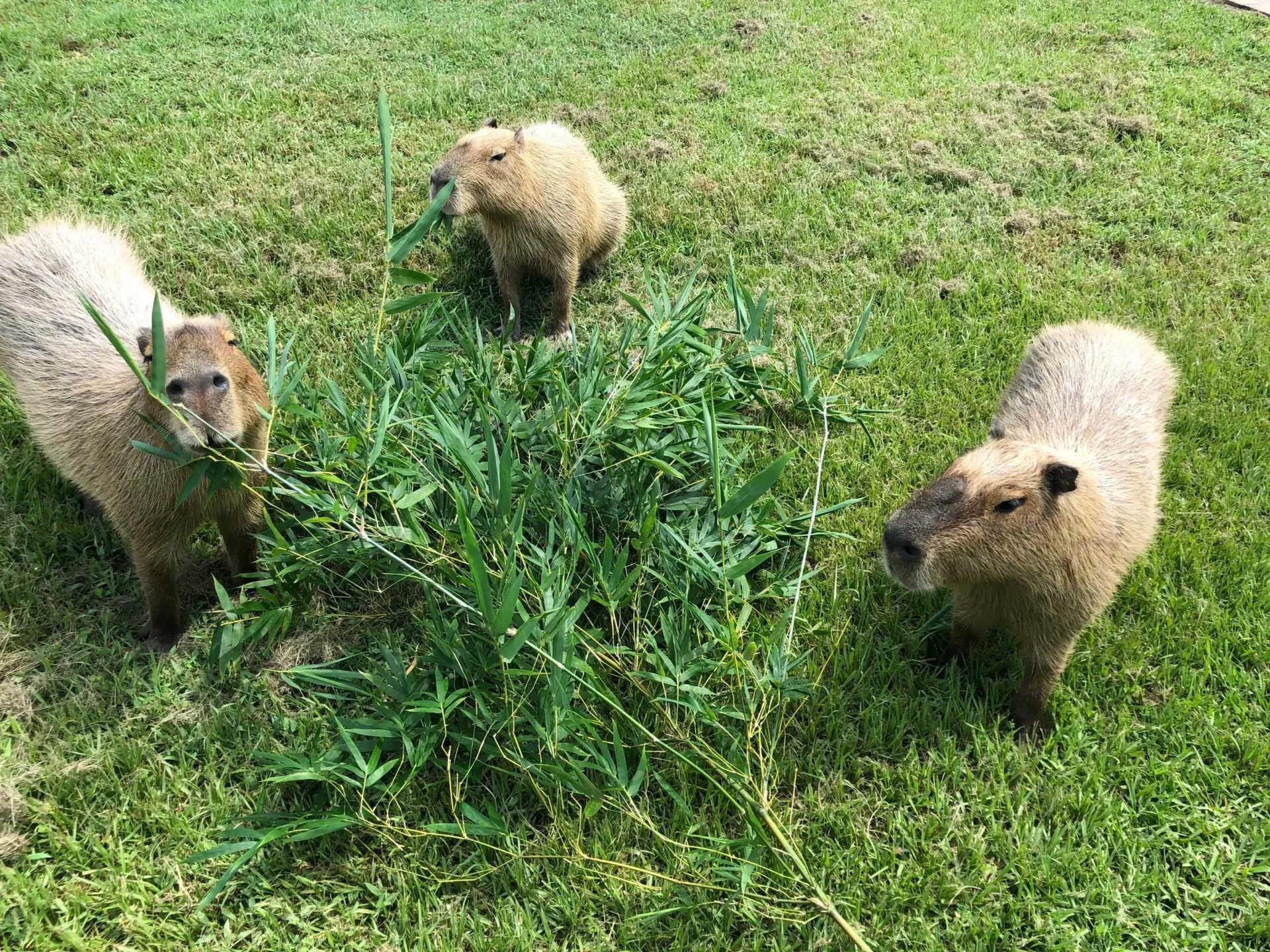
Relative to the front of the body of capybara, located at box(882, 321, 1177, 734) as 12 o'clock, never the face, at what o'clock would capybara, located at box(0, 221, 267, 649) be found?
capybara, located at box(0, 221, 267, 649) is roughly at 1 o'clock from capybara, located at box(882, 321, 1177, 734).

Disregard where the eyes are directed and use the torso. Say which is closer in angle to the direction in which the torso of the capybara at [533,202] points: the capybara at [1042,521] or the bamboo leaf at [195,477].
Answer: the bamboo leaf

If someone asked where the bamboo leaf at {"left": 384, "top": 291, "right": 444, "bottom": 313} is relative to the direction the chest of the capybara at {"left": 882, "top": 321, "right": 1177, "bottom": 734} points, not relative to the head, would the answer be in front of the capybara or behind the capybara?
in front

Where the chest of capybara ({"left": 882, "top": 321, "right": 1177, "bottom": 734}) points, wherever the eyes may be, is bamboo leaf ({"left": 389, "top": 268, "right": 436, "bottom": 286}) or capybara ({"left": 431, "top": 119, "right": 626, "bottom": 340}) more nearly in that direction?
the bamboo leaf

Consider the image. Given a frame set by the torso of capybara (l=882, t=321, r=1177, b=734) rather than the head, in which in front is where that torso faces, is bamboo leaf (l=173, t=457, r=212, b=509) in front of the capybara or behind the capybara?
in front

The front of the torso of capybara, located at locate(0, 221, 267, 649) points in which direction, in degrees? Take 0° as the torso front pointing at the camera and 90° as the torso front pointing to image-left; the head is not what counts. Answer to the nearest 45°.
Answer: approximately 315°

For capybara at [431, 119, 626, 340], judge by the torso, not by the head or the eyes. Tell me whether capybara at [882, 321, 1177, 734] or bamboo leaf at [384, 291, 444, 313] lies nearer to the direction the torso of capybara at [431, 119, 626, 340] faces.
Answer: the bamboo leaf
